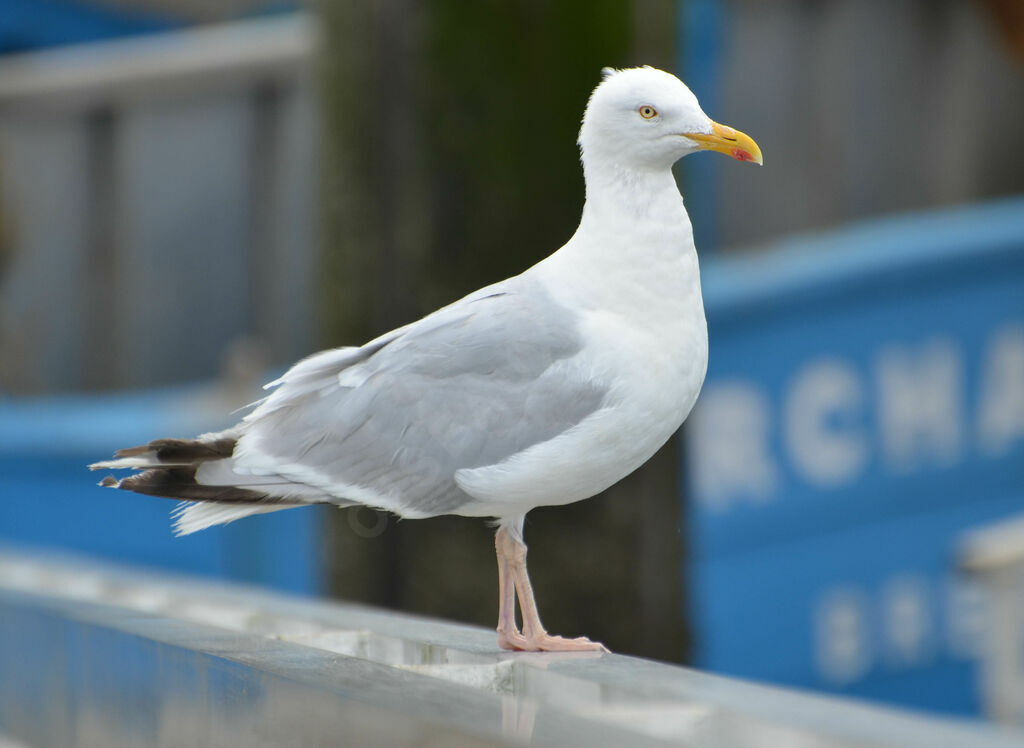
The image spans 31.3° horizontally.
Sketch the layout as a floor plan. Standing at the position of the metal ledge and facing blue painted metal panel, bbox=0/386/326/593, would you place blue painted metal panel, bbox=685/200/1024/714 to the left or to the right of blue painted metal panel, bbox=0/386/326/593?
right

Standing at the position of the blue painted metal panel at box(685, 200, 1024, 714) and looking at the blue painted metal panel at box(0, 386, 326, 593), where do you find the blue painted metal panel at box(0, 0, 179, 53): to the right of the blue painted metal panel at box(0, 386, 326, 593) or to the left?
right

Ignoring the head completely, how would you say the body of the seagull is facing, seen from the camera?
to the viewer's right

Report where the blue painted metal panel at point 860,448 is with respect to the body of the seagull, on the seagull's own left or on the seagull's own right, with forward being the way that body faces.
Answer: on the seagull's own left

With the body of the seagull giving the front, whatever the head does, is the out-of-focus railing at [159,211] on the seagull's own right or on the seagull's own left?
on the seagull's own left

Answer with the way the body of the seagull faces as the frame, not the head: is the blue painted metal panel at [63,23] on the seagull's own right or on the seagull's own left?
on the seagull's own left

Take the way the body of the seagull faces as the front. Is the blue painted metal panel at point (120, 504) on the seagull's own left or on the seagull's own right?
on the seagull's own left
